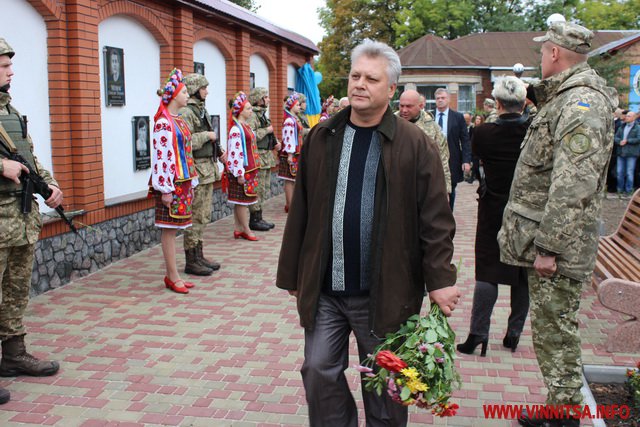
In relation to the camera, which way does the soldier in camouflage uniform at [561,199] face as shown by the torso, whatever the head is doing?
to the viewer's left

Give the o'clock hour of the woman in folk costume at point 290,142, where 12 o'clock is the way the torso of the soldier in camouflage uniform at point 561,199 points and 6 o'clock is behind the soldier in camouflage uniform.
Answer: The woman in folk costume is roughly at 2 o'clock from the soldier in camouflage uniform.

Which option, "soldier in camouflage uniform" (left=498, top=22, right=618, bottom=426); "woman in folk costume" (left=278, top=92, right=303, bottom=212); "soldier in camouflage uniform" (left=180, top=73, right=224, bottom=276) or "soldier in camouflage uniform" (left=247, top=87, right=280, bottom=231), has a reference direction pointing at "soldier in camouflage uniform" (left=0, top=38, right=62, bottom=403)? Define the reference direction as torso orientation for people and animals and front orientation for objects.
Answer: "soldier in camouflage uniform" (left=498, top=22, right=618, bottom=426)

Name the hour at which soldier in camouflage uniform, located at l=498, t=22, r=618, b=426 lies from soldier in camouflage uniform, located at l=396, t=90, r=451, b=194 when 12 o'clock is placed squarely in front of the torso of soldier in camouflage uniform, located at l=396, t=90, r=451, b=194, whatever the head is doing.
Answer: soldier in camouflage uniform, located at l=498, t=22, r=618, b=426 is roughly at 10 o'clock from soldier in camouflage uniform, located at l=396, t=90, r=451, b=194.

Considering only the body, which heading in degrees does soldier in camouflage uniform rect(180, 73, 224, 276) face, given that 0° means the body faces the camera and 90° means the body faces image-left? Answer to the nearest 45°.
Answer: approximately 270°

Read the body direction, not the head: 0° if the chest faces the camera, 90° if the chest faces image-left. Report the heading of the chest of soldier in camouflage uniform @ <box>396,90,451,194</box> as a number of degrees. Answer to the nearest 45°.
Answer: approximately 45°
